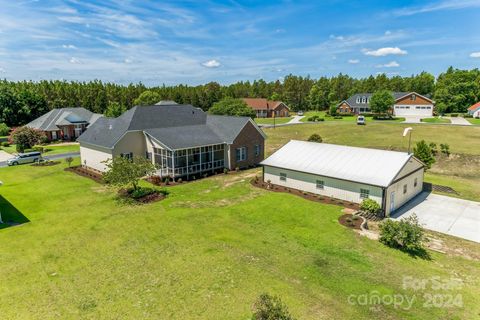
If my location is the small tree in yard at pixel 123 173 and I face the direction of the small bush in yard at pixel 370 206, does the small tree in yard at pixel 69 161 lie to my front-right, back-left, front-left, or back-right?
back-left

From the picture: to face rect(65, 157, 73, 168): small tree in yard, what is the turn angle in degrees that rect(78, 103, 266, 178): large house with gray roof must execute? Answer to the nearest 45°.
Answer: approximately 45° to its left

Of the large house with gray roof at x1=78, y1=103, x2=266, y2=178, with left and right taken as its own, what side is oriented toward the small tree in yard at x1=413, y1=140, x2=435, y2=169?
right

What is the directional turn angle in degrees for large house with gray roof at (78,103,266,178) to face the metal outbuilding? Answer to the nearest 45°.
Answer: approximately 135° to its right

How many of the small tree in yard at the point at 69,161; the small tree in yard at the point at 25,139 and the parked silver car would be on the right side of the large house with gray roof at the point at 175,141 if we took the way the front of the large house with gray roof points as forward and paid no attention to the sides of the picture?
0

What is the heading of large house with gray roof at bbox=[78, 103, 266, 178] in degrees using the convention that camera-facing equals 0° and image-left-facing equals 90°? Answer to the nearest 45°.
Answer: approximately 180°

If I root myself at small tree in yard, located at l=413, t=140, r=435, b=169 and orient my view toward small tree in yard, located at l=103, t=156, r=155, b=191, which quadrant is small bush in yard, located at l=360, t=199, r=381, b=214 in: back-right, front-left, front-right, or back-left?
front-left

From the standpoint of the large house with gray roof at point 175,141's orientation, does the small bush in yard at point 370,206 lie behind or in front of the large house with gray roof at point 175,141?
behind

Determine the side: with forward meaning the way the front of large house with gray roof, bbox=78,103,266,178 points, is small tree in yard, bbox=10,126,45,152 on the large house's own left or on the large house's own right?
on the large house's own left

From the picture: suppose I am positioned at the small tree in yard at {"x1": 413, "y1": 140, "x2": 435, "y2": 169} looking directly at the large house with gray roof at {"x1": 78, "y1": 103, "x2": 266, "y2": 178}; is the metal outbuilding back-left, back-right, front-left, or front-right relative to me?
front-left

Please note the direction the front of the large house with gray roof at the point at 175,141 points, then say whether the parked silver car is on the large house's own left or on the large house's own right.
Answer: on the large house's own left
